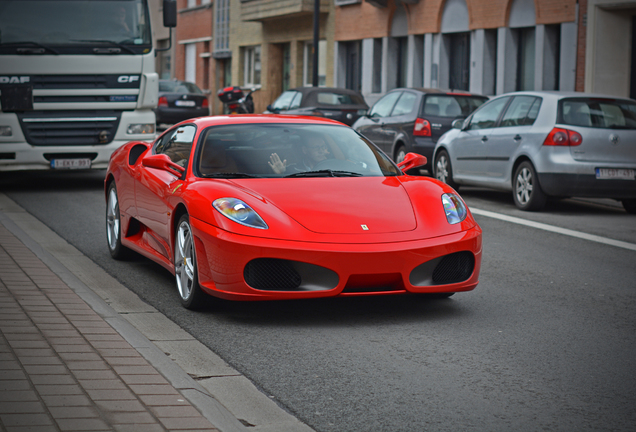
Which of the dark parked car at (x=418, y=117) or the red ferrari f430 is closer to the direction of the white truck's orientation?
the red ferrari f430

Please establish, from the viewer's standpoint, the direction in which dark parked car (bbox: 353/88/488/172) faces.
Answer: facing away from the viewer and to the left of the viewer

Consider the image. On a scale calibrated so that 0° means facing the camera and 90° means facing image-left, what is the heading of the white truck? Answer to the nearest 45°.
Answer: approximately 0°

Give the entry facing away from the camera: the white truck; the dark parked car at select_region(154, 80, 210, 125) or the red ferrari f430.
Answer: the dark parked car

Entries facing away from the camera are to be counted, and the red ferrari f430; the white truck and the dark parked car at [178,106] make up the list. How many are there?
1

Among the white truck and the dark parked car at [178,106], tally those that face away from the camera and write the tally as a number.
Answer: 1

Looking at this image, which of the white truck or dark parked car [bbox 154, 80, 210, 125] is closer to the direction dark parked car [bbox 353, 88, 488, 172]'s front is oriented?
the dark parked car

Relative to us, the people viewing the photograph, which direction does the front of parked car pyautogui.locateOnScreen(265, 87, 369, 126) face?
facing away from the viewer and to the left of the viewer

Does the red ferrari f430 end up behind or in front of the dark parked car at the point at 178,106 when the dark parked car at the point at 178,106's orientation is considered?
behind

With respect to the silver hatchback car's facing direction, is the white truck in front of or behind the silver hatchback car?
in front

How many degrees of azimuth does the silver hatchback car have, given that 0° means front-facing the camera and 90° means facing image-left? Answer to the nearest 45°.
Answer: approximately 135°

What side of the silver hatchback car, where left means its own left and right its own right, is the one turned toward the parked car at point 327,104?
front

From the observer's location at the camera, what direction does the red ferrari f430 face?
facing the viewer and to the right of the viewer

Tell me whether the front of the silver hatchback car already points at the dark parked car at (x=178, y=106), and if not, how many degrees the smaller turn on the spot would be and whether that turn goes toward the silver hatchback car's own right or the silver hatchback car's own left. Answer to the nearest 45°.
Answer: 0° — it already faces it

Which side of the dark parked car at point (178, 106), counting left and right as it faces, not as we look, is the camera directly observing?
back
